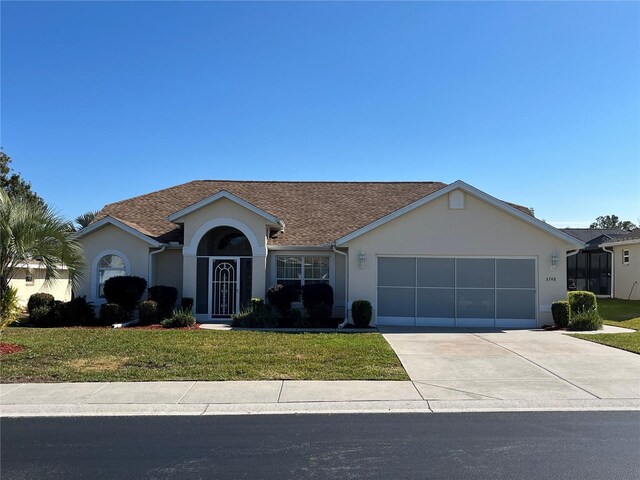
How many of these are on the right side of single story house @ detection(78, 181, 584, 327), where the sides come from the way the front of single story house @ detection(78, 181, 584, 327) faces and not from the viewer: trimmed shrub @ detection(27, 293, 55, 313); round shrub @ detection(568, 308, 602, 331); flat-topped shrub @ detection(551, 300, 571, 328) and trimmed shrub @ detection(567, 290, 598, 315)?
1

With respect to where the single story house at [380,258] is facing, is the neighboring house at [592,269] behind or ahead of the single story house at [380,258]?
behind

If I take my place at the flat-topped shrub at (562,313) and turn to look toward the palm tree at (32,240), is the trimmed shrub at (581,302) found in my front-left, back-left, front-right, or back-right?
back-right

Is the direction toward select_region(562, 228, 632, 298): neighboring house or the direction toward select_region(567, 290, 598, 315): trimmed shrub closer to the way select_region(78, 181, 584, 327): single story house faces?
the trimmed shrub

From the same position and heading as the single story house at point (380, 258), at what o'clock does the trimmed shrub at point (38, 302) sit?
The trimmed shrub is roughly at 3 o'clock from the single story house.

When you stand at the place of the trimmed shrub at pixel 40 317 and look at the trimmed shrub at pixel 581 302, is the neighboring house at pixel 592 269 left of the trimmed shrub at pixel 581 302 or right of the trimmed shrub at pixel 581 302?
left

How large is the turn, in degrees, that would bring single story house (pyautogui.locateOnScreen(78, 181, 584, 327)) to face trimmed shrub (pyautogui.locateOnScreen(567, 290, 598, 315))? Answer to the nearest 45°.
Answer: approximately 90° to its left

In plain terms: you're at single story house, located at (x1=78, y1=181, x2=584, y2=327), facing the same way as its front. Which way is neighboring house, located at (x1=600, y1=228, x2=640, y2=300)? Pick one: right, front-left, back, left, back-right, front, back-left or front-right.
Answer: back-left

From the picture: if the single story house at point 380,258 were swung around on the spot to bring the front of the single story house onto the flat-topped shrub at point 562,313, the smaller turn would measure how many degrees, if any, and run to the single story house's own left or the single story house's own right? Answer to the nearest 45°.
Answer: approximately 90° to the single story house's own left

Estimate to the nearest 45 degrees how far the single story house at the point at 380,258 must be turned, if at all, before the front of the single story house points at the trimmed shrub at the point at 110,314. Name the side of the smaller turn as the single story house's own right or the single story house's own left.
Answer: approximately 90° to the single story house's own right

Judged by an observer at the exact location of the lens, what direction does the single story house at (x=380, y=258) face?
facing the viewer
